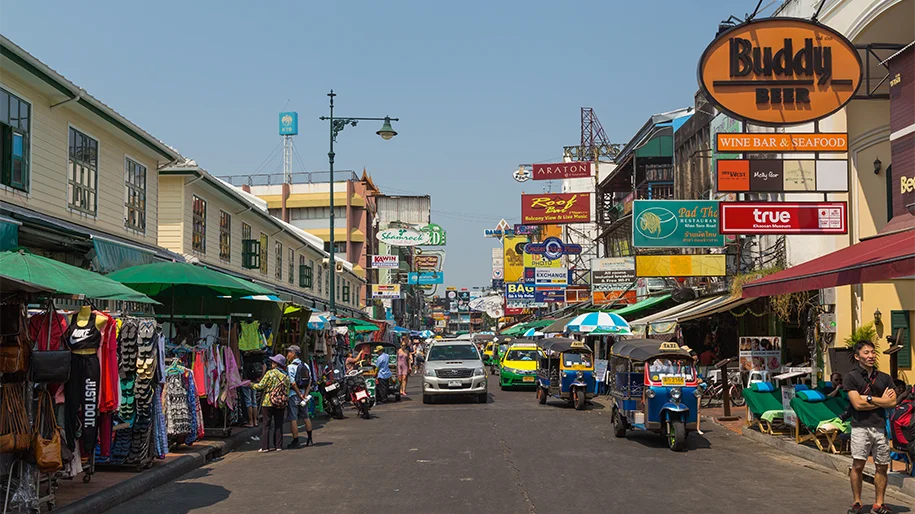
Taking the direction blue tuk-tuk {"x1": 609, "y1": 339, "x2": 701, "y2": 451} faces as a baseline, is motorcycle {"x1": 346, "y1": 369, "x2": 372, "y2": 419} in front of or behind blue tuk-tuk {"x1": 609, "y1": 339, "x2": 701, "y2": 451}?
behind

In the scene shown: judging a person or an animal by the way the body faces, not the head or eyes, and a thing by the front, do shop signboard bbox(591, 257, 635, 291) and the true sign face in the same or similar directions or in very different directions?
same or similar directions

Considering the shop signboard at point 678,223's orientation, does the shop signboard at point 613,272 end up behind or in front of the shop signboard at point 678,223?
behind

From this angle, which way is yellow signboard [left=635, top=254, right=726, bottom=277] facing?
toward the camera

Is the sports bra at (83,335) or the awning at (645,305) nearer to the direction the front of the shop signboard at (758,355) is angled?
the sports bra

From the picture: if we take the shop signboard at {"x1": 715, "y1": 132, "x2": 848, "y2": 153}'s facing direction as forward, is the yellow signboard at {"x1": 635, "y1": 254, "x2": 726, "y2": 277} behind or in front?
behind

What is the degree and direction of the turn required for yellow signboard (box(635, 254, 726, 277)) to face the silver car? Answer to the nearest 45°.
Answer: approximately 90° to its right

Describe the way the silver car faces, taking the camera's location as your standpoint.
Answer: facing the viewer

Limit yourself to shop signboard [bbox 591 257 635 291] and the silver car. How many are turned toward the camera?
2

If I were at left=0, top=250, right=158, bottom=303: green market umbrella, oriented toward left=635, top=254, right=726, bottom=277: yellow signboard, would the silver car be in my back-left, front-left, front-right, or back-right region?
front-left

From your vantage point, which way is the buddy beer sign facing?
toward the camera

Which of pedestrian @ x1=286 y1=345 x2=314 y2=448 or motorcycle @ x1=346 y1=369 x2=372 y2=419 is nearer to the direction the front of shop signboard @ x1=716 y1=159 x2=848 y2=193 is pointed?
the pedestrian

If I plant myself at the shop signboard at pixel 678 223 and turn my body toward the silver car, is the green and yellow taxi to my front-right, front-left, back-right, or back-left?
front-right
